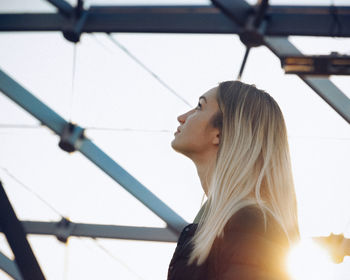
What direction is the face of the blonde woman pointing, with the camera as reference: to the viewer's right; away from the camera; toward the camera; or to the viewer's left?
to the viewer's left

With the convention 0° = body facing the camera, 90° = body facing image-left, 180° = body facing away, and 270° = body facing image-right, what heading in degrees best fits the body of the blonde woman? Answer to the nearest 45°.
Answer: approximately 90°

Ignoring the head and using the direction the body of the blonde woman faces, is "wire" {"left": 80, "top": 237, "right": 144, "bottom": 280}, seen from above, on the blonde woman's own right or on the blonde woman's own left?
on the blonde woman's own right
